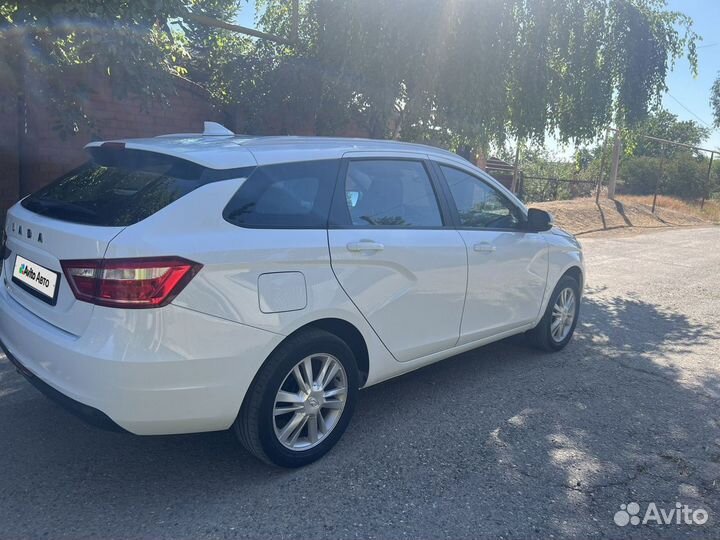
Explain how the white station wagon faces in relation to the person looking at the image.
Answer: facing away from the viewer and to the right of the viewer
